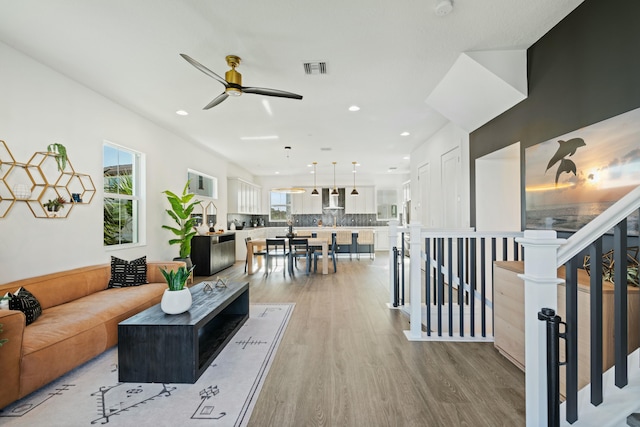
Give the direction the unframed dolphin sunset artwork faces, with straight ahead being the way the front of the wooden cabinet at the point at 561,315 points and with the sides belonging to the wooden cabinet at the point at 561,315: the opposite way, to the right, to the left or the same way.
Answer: the same way

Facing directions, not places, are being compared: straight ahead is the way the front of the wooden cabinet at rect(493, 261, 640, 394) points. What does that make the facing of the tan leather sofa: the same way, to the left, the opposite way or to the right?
the opposite way

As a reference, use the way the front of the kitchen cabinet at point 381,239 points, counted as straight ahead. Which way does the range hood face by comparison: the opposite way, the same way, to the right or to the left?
the same way

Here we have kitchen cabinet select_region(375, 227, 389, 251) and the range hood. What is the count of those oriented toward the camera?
2

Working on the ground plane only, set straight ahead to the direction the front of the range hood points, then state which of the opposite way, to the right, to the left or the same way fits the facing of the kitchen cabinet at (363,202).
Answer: the same way

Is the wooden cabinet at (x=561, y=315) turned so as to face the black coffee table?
yes

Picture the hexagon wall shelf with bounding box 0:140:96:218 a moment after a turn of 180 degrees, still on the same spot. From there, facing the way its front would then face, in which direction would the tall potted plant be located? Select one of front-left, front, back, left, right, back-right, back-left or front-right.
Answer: right

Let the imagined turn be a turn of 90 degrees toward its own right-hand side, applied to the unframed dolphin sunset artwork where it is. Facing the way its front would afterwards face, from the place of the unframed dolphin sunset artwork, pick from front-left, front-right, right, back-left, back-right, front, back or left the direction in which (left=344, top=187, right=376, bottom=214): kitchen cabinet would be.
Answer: front

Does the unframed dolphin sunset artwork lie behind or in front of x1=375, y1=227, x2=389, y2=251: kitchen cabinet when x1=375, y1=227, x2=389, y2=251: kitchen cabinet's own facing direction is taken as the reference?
in front

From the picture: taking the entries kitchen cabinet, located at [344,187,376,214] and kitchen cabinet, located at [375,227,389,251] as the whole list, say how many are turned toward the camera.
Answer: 2

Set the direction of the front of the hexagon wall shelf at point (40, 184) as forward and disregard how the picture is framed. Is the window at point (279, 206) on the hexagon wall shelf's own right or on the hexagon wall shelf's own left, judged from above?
on the hexagon wall shelf's own left

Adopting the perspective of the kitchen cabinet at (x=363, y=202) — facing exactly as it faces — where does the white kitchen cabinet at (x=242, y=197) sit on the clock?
The white kitchen cabinet is roughly at 2 o'clock from the kitchen cabinet.

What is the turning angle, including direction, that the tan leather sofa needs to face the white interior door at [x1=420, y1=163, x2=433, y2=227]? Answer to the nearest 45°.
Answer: approximately 45° to its left

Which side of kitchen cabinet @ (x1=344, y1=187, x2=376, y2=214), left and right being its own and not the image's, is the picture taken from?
front

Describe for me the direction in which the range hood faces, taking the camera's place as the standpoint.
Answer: facing the viewer

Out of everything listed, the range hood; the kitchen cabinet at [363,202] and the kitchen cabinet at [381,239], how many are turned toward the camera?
3

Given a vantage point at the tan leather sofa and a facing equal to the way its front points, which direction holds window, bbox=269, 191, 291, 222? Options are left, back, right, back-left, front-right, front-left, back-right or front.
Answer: left

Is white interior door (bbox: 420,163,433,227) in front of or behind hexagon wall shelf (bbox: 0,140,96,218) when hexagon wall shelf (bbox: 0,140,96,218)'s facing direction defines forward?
in front

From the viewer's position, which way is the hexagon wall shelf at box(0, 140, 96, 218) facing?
facing the viewer and to the right of the viewer

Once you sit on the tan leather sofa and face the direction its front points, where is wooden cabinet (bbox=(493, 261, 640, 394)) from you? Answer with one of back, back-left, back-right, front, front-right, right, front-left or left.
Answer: front

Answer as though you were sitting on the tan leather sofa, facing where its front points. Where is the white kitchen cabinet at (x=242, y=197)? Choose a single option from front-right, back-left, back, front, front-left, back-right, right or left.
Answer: left
